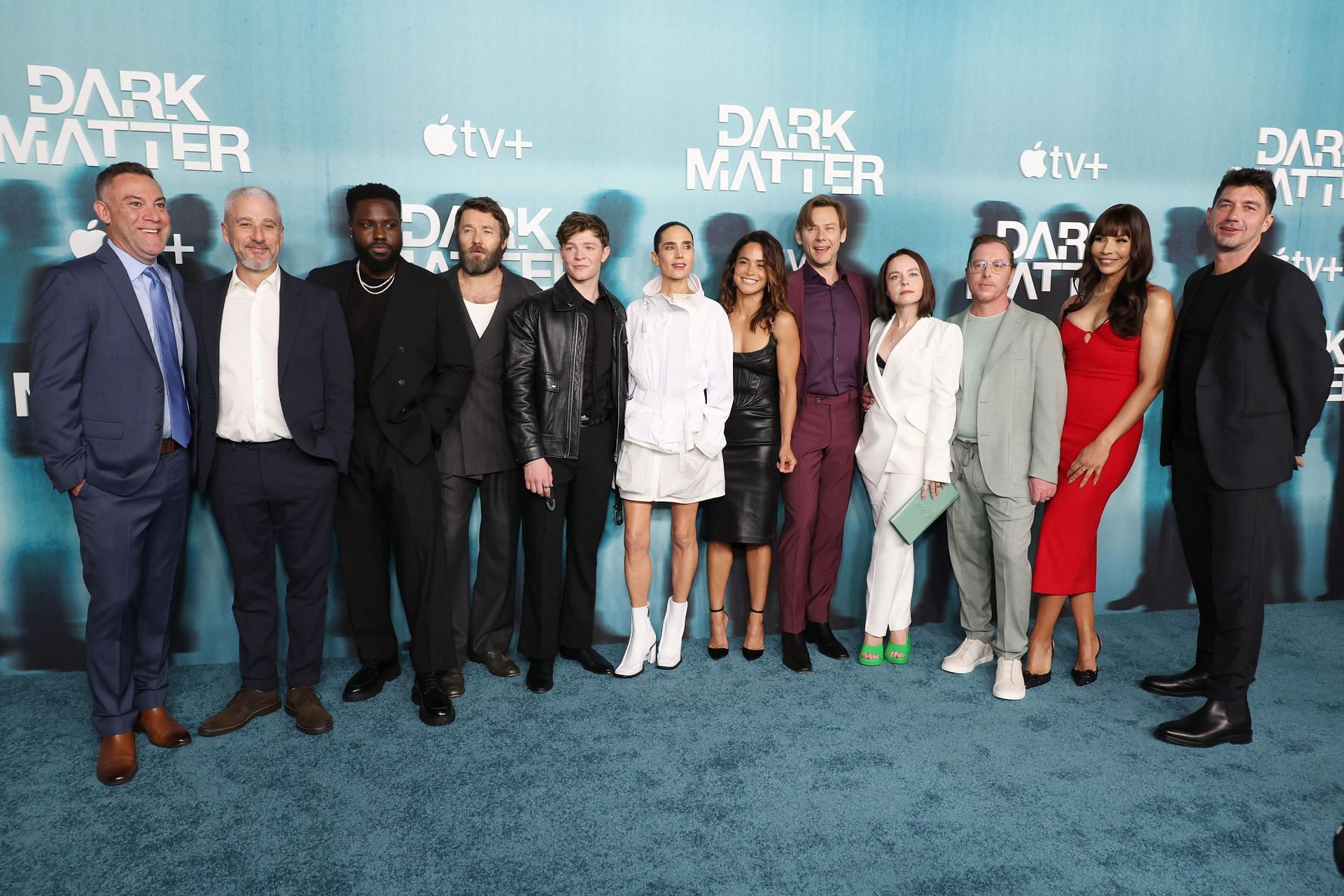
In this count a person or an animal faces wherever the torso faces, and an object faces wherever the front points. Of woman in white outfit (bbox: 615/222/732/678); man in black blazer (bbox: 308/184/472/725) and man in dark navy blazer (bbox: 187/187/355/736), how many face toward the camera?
3

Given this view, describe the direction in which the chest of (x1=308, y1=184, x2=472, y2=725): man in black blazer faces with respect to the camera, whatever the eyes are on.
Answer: toward the camera

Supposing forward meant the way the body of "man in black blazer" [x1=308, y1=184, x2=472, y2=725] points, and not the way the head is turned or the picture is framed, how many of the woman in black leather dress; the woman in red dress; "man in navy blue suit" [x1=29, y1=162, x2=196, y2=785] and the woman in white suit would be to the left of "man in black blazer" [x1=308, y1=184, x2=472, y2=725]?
3

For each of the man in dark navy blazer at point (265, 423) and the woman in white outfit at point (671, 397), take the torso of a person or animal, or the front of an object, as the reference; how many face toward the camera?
2

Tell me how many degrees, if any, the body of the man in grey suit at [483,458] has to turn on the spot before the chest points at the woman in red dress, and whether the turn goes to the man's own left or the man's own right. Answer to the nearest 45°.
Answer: approximately 90° to the man's own left

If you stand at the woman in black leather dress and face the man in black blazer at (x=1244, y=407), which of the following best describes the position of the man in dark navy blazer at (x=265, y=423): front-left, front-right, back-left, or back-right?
back-right

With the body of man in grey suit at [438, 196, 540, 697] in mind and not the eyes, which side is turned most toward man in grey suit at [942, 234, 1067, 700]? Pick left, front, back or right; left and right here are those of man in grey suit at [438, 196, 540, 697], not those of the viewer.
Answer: left

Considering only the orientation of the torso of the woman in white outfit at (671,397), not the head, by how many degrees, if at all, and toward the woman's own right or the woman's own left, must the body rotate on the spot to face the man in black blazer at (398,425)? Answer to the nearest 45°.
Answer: approximately 90° to the woman's own right

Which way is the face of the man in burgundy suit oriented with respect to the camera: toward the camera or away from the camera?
toward the camera

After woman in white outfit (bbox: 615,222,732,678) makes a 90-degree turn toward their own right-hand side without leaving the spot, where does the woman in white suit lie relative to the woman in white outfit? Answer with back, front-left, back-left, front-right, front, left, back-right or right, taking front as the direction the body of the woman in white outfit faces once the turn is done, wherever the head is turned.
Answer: back

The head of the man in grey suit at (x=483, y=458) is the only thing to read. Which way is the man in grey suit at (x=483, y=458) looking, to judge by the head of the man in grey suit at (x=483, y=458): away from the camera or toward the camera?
toward the camera

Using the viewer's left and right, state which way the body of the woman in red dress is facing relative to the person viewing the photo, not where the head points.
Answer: facing the viewer and to the left of the viewer

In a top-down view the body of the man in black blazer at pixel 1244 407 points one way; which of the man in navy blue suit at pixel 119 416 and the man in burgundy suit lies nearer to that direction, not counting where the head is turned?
the man in navy blue suit

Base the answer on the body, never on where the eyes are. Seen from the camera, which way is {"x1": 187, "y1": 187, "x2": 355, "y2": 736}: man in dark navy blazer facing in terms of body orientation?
toward the camera
